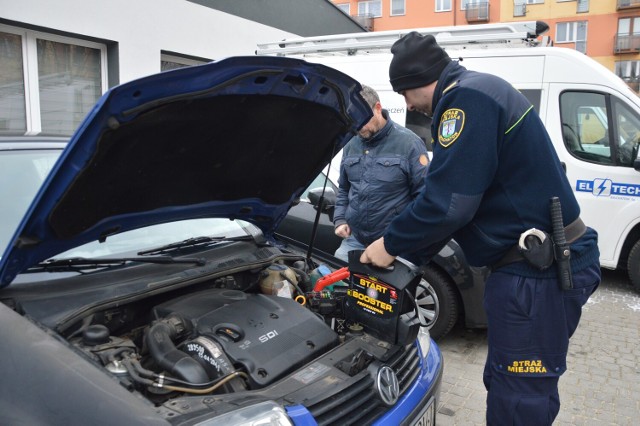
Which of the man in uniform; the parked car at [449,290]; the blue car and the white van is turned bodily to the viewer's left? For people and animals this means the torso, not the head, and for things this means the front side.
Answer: the man in uniform

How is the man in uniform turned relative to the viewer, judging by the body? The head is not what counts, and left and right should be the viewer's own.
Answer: facing to the left of the viewer

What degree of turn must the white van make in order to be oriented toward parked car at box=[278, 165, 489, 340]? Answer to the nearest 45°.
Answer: approximately 90° to its right

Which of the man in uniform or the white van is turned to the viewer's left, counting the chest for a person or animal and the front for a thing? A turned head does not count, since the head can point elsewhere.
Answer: the man in uniform

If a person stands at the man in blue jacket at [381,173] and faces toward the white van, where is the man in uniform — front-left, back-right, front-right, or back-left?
back-right

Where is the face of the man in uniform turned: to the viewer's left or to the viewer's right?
to the viewer's left

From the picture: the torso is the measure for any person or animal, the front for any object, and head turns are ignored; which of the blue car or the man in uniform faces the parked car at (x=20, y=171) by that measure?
the man in uniform

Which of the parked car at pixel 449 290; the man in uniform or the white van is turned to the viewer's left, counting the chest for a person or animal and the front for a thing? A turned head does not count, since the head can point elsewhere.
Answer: the man in uniform

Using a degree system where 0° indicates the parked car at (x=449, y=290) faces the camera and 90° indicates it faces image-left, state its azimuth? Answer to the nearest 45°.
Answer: approximately 315°

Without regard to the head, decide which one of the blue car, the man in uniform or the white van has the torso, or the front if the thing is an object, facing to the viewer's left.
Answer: the man in uniform

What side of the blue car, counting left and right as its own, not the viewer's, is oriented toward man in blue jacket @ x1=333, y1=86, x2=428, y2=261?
left
